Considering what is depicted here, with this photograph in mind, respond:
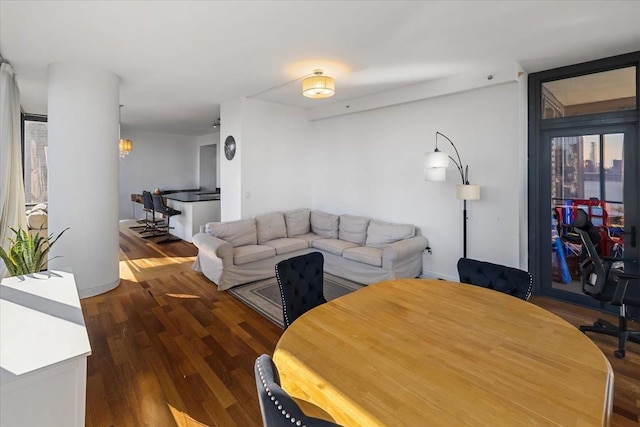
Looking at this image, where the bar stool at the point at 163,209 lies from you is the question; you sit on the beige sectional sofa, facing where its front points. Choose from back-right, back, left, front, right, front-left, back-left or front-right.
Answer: back-right

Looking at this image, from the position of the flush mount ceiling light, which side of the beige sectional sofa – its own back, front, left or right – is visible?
front

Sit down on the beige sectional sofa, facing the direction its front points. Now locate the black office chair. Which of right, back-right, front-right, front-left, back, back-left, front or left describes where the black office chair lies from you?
front-left

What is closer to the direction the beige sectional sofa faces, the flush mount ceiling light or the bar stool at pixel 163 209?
the flush mount ceiling light

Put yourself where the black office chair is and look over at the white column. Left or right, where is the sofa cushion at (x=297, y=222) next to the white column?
right

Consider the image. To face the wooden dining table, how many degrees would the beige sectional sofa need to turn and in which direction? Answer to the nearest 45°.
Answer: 0° — it already faces it

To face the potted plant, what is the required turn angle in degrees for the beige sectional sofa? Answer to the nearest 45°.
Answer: approximately 45° to its right

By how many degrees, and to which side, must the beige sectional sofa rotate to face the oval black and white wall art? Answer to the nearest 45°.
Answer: approximately 135° to its right

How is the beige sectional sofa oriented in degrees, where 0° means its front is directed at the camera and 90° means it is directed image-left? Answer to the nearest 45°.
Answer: approximately 0°
